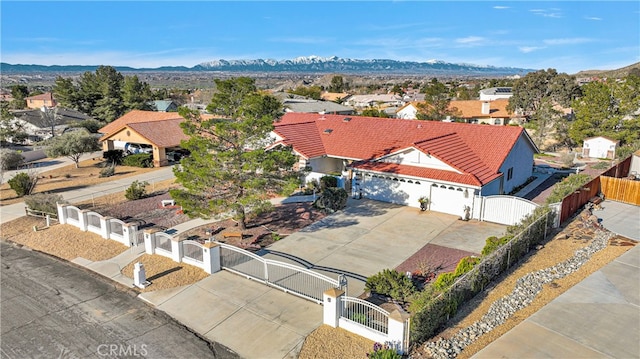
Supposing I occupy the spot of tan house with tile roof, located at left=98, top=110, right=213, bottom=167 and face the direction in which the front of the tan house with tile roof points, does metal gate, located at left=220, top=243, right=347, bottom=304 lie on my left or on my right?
on my left

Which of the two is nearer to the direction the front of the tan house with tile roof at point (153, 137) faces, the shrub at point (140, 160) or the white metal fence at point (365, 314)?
the shrub

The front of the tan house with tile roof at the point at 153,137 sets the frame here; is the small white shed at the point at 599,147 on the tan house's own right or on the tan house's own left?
on the tan house's own left

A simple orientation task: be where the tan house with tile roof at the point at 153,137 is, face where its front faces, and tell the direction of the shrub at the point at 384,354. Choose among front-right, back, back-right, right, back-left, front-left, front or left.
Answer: front-left

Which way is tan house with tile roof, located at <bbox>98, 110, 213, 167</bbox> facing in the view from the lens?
facing the viewer and to the left of the viewer

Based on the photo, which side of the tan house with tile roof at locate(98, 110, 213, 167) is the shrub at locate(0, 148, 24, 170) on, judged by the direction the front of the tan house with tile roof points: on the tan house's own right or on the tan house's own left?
on the tan house's own right

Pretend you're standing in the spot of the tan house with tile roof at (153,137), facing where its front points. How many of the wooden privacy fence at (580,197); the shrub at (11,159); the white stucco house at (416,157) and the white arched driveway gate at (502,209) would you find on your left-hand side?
3

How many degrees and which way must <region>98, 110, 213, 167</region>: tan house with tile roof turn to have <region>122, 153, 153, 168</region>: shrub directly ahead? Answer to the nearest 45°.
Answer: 0° — it already faces it

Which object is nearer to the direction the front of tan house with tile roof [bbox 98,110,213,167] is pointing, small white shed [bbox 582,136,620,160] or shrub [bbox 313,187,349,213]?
the shrub

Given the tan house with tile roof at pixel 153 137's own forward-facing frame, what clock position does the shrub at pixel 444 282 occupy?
The shrub is roughly at 10 o'clock from the tan house with tile roof.

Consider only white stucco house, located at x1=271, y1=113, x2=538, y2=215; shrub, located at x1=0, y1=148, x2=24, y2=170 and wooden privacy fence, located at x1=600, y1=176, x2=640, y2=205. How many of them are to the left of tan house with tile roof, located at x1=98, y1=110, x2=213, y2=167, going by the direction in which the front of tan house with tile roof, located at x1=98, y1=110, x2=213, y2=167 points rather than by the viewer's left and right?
2

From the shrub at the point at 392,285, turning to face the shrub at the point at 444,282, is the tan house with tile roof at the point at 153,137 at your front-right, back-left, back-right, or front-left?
back-left

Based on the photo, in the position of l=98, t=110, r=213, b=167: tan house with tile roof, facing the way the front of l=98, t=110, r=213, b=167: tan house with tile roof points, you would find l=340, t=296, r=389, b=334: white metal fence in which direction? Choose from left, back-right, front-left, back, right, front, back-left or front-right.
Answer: front-left

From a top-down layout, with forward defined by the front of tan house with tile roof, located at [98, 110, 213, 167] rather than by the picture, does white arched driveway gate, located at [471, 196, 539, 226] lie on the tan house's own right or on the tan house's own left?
on the tan house's own left

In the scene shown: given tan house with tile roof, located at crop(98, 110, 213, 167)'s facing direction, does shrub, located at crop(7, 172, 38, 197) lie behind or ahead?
ahead

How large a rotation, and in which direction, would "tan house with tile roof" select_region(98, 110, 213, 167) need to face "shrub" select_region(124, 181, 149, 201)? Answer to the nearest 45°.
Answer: approximately 45° to its left

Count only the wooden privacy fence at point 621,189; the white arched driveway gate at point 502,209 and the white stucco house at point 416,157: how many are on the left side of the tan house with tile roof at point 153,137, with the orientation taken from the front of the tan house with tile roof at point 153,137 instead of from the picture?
3

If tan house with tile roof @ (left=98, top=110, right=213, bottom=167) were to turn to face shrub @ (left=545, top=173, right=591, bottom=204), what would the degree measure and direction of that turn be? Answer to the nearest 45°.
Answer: approximately 90° to its left
